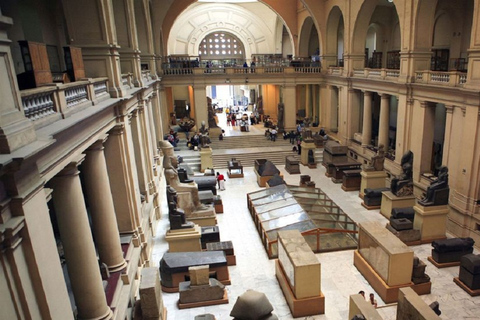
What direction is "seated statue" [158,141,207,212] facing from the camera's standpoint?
to the viewer's right

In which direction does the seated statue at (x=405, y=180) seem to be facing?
to the viewer's left

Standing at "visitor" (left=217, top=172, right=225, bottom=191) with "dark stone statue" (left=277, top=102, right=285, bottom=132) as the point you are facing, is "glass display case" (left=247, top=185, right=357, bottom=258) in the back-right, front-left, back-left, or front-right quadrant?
back-right

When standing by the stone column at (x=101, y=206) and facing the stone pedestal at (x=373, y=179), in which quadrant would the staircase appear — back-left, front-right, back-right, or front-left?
front-left

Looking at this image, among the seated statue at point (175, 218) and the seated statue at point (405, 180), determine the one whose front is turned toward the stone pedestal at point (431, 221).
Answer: the seated statue at point (175, 218)

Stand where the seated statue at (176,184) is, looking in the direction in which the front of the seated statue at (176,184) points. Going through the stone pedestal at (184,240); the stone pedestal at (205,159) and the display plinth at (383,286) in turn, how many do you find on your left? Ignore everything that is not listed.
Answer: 1

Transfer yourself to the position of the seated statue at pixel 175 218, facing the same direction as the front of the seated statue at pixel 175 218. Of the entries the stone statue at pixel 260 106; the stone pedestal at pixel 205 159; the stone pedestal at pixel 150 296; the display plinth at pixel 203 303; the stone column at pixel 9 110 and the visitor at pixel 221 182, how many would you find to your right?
3

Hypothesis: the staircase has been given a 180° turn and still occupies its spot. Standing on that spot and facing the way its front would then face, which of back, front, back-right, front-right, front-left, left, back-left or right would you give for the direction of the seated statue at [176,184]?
back

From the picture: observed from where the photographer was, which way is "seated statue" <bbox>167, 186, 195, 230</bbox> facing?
facing to the right of the viewer

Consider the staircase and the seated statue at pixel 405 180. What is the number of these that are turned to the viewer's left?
1

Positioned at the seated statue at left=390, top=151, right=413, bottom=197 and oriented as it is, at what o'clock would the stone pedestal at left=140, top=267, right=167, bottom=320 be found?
The stone pedestal is roughly at 10 o'clock from the seated statue.

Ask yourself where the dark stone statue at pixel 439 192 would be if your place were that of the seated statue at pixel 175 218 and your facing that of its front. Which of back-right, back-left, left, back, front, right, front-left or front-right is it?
front

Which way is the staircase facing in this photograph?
toward the camera

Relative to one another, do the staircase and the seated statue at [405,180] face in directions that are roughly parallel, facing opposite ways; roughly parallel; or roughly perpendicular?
roughly perpendicular

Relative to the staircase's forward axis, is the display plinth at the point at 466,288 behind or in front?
in front

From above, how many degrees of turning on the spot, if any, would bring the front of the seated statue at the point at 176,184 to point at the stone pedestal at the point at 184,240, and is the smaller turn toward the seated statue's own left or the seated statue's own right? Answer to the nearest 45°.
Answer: approximately 90° to the seated statue's own right

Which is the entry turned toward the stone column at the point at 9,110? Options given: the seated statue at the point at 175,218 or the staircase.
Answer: the staircase

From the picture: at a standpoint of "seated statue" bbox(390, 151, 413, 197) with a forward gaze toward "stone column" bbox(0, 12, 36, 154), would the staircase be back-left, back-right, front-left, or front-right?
back-right

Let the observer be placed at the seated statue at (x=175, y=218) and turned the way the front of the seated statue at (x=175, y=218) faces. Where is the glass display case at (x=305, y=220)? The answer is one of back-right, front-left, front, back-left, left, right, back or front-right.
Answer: front
